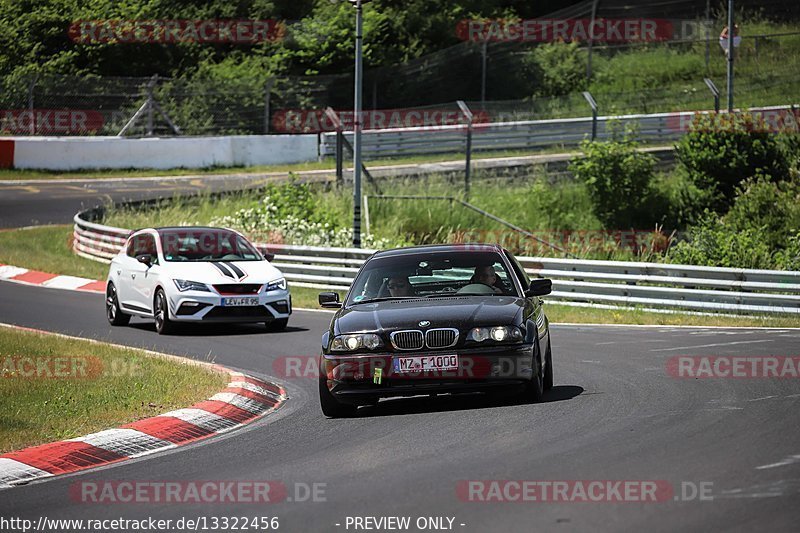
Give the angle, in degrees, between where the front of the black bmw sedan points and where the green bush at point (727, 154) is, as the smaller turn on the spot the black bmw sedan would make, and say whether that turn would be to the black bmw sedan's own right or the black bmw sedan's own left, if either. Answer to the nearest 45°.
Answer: approximately 180°

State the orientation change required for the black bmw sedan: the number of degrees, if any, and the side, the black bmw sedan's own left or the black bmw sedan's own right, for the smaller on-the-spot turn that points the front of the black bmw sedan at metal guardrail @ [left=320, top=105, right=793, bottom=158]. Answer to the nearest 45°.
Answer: approximately 180°

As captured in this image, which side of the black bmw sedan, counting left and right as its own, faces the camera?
front

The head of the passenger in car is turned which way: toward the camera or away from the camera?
toward the camera

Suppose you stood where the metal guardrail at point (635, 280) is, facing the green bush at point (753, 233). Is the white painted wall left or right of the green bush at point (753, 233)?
left

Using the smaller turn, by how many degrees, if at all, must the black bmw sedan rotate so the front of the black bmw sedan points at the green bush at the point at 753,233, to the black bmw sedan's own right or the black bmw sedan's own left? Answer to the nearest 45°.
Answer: approximately 180°

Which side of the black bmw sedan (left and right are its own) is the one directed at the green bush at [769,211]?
back

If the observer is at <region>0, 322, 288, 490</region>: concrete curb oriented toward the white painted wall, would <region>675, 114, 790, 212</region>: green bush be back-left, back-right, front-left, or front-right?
front-right

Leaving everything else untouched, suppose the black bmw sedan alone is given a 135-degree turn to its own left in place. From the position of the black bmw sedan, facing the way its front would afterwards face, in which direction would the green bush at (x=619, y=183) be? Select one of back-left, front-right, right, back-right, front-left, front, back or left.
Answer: front-left
